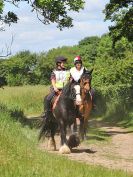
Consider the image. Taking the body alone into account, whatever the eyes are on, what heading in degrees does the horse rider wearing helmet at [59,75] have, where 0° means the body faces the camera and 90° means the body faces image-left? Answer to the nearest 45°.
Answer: approximately 315°

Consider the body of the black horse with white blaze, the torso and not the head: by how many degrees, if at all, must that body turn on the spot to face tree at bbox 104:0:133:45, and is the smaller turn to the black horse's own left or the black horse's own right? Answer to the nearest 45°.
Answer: approximately 135° to the black horse's own left

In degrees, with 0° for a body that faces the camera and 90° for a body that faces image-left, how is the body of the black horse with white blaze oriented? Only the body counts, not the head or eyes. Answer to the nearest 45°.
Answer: approximately 315°

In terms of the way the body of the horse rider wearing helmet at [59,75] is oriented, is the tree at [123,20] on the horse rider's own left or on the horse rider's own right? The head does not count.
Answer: on the horse rider's own left
